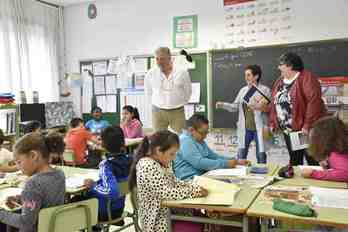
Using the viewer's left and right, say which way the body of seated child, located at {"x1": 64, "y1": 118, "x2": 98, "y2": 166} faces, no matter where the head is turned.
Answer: facing away from the viewer and to the right of the viewer

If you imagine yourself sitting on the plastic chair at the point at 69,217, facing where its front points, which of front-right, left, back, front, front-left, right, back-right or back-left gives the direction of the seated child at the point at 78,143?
front-right

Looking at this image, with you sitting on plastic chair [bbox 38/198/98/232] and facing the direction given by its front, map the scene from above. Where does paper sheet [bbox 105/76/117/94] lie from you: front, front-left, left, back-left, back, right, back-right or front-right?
front-right

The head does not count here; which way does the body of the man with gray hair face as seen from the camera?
toward the camera

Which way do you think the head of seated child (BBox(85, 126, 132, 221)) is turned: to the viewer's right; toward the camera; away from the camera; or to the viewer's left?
away from the camera

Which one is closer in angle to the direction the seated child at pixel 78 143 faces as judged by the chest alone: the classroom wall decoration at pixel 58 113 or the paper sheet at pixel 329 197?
the classroom wall decoration

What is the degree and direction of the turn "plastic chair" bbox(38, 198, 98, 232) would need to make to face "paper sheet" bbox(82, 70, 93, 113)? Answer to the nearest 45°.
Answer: approximately 45° to its right
